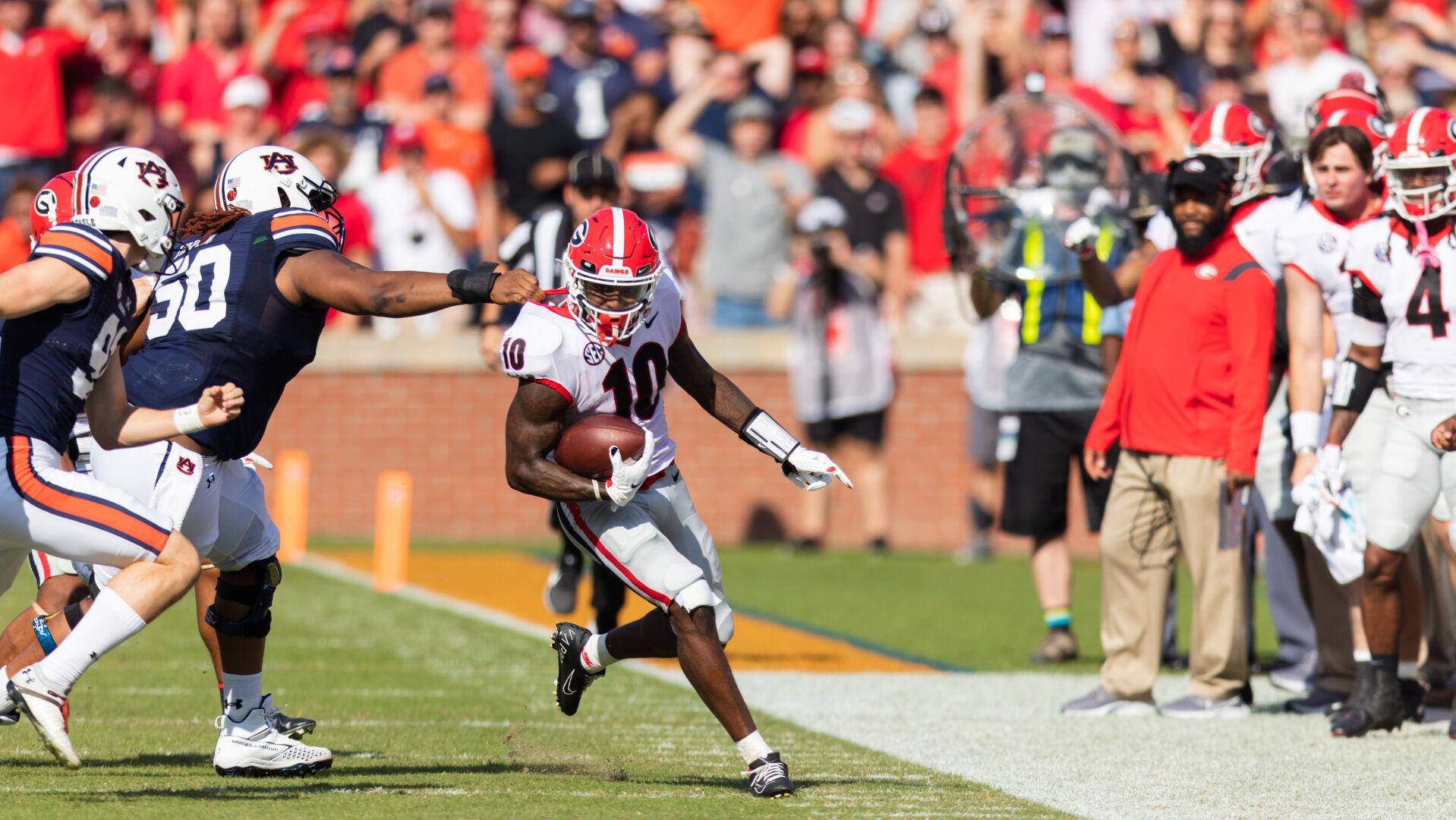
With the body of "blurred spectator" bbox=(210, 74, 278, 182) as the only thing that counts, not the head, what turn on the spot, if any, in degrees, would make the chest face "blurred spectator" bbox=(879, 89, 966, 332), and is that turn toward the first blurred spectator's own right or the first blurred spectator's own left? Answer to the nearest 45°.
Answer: approximately 90° to the first blurred spectator's own left

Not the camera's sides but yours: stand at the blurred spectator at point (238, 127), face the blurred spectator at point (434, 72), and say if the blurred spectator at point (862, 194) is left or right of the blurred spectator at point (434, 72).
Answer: right

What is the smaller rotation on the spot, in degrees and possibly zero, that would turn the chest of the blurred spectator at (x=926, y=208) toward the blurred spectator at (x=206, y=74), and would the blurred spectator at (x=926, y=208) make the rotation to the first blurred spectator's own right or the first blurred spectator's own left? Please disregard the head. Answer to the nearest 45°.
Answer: approximately 90° to the first blurred spectator's own right

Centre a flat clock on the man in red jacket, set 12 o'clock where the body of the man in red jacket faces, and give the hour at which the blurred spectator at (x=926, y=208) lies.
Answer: The blurred spectator is roughly at 4 o'clock from the man in red jacket.

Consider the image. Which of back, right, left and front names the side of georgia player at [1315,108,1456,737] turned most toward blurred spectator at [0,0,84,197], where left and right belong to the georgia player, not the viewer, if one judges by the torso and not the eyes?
right

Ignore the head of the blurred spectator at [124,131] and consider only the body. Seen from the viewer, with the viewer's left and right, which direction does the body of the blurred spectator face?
facing the viewer

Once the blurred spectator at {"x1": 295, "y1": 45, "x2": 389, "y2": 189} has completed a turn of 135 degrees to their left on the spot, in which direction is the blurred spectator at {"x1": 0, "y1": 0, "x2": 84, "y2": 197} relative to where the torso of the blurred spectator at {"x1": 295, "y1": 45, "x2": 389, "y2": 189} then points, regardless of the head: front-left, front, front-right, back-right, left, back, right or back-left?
back-left

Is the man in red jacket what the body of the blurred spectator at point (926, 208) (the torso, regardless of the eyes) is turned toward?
yes

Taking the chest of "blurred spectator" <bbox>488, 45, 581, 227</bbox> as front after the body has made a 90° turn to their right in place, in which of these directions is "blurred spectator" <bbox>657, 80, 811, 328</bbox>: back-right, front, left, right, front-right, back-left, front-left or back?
back

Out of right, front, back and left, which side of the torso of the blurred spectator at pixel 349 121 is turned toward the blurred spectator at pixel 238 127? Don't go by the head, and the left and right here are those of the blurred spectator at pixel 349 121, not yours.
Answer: right

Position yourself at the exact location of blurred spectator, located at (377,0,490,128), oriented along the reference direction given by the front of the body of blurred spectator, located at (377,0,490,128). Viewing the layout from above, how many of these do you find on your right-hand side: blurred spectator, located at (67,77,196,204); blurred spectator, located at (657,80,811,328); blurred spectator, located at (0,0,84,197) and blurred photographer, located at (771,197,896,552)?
2

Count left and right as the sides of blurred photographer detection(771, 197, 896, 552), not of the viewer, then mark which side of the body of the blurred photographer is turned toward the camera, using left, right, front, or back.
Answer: front

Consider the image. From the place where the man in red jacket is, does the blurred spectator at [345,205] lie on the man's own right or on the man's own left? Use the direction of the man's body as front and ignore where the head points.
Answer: on the man's own right

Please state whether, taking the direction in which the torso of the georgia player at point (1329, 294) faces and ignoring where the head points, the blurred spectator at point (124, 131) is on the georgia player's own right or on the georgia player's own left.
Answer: on the georgia player's own right

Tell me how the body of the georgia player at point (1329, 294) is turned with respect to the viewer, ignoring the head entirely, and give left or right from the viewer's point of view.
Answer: facing the viewer and to the left of the viewer
